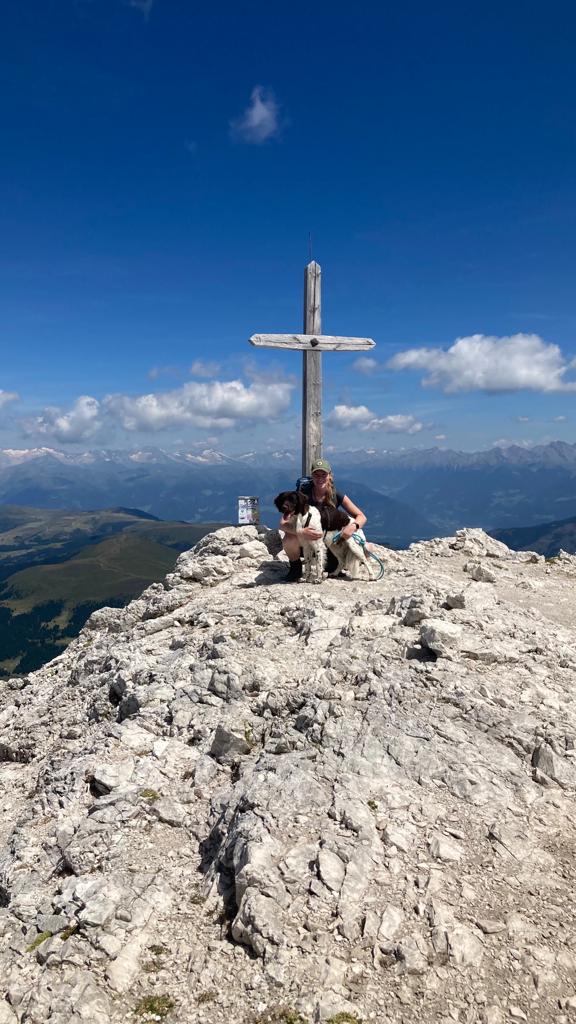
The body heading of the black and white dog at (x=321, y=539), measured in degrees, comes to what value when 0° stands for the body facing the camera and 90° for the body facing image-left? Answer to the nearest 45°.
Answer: approximately 45°

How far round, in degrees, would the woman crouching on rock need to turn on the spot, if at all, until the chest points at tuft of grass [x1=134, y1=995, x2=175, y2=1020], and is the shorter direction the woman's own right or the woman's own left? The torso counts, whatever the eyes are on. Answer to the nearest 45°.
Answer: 0° — they already face it

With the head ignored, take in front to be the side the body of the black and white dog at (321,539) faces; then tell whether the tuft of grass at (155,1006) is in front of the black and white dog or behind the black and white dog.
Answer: in front

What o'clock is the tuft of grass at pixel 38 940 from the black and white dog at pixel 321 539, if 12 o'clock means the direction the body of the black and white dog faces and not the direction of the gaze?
The tuft of grass is roughly at 11 o'clock from the black and white dog.
